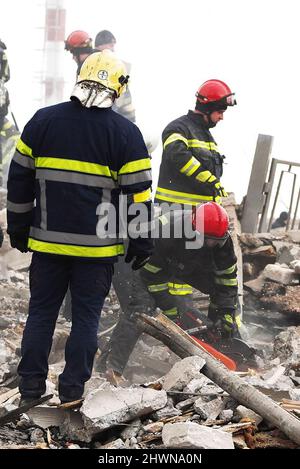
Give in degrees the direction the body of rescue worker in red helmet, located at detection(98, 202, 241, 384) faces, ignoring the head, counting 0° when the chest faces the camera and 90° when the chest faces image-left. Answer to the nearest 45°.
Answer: approximately 315°

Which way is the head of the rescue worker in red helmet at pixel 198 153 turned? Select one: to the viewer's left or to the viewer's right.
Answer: to the viewer's right

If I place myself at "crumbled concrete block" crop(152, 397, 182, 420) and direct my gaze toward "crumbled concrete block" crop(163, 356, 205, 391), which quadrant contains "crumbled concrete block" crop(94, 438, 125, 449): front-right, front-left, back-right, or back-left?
back-left

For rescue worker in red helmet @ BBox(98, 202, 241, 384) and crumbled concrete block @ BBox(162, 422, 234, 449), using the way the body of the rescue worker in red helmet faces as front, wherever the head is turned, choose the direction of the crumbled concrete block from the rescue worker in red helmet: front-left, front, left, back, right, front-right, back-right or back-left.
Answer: front-right

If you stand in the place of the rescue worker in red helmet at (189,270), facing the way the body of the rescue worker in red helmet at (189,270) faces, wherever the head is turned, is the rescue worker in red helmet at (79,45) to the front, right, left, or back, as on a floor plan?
back

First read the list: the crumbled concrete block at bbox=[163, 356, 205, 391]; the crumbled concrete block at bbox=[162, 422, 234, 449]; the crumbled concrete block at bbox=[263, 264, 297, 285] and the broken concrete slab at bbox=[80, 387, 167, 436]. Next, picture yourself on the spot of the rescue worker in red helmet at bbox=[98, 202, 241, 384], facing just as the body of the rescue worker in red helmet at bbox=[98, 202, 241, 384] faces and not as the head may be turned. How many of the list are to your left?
1

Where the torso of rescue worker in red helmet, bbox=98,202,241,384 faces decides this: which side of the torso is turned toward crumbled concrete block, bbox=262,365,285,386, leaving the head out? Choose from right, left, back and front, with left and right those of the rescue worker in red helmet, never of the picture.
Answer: front

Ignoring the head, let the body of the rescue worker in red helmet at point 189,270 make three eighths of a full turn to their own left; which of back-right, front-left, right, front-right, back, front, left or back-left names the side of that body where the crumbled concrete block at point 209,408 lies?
back

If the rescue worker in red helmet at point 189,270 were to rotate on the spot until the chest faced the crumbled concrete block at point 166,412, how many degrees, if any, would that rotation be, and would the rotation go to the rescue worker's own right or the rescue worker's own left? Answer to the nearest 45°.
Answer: approximately 45° to the rescue worker's own right

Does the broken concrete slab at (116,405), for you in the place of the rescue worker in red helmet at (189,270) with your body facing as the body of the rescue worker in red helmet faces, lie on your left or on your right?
on your right

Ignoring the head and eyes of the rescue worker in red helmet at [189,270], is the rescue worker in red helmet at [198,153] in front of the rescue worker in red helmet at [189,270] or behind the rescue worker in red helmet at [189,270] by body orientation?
behind

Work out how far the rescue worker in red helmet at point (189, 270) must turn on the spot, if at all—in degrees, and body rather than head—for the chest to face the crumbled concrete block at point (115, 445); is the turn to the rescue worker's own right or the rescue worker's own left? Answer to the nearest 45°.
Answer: approximately 45° to the rescue worker's own right

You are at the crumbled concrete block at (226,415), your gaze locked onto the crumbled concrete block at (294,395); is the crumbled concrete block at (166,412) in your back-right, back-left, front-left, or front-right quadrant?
back-left

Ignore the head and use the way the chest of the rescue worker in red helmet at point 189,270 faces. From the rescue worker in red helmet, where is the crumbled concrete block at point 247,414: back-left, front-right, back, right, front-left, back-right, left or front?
front-right

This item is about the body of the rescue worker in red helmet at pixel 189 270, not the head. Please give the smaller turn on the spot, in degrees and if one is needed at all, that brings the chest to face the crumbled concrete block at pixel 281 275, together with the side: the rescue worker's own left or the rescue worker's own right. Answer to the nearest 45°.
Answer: approximately 90° to the rescue worker's own left

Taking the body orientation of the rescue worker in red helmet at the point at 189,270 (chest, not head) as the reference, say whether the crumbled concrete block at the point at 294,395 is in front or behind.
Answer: in front

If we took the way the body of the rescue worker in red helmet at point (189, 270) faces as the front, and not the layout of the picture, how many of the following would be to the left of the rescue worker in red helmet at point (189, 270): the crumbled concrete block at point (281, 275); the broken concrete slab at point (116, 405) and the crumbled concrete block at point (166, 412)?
1

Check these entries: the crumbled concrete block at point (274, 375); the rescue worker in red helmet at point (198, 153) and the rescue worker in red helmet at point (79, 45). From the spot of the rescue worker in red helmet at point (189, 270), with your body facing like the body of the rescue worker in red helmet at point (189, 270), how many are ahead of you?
1

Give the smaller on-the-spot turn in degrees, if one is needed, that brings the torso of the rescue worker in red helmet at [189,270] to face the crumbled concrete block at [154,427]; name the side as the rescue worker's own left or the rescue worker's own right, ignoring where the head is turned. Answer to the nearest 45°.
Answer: approximately 45° to the rescue worker's own right

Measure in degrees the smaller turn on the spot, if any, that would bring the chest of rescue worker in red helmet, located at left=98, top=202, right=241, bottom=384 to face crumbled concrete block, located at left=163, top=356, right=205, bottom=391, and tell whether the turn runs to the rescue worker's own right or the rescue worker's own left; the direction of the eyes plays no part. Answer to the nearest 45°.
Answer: approximately 45° to the rescue worker's own right
